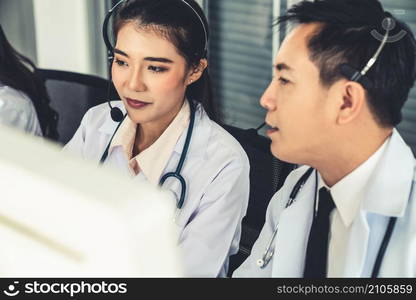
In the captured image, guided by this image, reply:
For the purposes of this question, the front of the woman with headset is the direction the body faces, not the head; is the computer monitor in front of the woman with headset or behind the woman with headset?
in front

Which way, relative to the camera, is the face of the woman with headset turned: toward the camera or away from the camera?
toward the camera

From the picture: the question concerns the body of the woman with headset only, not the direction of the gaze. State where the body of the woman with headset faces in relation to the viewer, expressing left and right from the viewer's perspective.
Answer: facing the viewer and to the left of the viewer

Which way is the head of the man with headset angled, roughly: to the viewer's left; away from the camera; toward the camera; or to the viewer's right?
to the viewer's left

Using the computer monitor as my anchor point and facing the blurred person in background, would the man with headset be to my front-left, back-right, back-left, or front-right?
front-right

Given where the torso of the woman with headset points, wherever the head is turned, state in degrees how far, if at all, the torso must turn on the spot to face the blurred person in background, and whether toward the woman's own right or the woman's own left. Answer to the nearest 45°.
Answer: approximately 90° to the woman's own right
